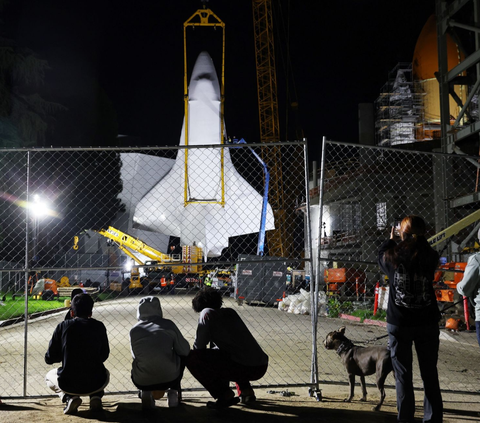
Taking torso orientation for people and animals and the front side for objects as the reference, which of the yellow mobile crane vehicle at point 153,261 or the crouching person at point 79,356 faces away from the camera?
the crouching person

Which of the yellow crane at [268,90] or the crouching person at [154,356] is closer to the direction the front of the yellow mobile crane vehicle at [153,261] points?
the crouching person

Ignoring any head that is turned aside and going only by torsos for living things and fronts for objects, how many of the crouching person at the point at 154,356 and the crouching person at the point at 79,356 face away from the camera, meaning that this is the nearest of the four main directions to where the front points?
2

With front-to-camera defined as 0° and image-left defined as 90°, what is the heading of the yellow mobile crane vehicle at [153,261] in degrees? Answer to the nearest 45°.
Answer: approximately 45°

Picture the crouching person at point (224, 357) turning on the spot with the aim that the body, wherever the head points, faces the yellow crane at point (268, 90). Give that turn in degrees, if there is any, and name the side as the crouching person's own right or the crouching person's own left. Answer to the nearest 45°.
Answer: approximately 45° to the crouching person's own right

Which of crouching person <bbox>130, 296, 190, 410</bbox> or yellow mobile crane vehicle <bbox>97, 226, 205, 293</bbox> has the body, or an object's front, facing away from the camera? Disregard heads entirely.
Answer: the crouching person

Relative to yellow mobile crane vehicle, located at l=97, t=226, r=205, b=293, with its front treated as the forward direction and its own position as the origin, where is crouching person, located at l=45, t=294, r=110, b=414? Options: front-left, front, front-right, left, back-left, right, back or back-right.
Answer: front-left

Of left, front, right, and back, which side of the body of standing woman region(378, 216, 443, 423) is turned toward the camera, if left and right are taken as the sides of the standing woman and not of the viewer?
back

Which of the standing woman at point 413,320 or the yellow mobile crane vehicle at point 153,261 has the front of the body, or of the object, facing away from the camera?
the standing woman

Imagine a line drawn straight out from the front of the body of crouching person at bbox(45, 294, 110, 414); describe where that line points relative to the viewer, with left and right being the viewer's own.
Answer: facing away from the viewer

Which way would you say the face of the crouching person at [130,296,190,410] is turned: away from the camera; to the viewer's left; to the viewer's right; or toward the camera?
away from the camera

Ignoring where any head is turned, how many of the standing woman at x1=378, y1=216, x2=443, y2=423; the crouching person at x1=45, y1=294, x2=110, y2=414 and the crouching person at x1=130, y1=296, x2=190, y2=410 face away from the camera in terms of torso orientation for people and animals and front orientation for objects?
3

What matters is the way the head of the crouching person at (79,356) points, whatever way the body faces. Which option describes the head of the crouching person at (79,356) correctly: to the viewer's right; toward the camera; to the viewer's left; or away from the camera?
away from the camera

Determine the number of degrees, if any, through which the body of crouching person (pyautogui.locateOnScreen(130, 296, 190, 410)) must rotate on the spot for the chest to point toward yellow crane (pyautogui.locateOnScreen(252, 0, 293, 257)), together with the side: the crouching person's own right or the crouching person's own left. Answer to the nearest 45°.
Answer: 0° — they already face it

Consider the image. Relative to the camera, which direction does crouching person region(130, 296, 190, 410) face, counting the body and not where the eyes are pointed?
away from the camera
